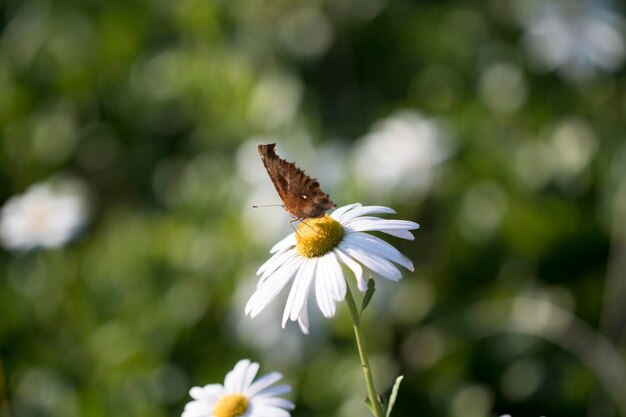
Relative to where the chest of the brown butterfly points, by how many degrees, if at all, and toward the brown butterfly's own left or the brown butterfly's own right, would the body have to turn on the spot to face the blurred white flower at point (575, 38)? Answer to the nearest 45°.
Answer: approximately 135° to the brown butterfly's own right

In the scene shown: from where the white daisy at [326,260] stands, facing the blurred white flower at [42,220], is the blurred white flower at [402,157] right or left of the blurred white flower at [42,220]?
right

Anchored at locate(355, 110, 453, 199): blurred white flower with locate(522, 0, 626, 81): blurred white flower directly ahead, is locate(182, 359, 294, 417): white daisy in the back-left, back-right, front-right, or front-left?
back-right

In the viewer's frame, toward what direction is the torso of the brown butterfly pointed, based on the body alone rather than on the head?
to the viewer's left

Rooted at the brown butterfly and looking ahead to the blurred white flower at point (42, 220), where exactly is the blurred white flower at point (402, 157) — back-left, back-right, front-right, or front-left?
front-right

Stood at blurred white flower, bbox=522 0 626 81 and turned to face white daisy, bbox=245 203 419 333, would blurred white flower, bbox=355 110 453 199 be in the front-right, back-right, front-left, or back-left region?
front-right

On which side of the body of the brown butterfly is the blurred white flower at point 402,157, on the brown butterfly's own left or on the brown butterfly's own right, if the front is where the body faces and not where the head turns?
on the brown butterfly's own right

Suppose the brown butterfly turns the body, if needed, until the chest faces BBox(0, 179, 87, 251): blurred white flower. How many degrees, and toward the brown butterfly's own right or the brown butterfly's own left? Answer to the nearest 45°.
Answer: approximately 45° to the brown butterfly's own right

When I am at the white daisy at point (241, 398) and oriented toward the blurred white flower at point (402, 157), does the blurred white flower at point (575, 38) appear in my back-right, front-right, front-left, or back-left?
front-right
